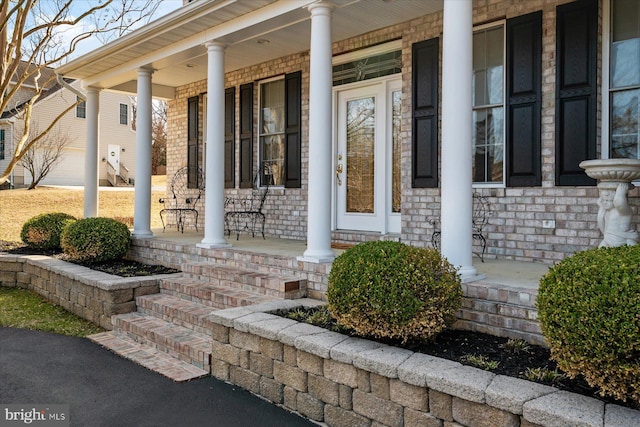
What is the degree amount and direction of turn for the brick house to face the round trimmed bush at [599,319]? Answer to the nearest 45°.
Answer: approximately 45° to its left

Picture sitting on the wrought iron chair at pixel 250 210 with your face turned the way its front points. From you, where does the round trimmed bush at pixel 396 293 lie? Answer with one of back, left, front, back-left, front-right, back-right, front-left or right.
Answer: left

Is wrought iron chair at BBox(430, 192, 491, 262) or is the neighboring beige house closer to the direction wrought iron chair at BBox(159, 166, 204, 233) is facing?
the wrought iron chair

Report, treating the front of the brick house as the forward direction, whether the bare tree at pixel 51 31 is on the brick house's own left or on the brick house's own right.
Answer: on the brick house's own right

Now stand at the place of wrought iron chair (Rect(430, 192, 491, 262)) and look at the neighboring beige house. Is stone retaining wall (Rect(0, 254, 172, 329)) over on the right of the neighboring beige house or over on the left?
left

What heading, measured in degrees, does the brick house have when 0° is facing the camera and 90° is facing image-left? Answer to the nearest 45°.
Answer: approximately 45°

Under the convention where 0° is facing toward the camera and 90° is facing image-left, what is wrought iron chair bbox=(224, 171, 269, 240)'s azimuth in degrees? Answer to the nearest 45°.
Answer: approximately 90°

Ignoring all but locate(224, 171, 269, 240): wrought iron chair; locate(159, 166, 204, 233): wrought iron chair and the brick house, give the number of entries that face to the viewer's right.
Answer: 0

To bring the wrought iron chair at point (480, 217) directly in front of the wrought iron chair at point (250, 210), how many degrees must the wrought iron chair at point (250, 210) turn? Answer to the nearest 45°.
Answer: approximately 135° to its left

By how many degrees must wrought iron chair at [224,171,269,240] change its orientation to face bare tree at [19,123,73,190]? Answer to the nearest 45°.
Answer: approximately 45° to its right

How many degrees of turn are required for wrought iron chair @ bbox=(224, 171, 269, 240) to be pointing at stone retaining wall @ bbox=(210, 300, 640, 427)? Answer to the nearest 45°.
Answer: approximately 90° to its left

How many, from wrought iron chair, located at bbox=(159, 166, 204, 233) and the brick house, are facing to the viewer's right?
0

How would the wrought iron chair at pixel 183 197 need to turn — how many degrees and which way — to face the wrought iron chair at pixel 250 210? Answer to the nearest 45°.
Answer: approximately 90° to its left

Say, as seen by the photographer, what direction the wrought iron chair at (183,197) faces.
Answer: facing the viewer and to the left of the viewer

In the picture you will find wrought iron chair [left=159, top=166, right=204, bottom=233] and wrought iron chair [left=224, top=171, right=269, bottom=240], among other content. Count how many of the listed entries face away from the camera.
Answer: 0
